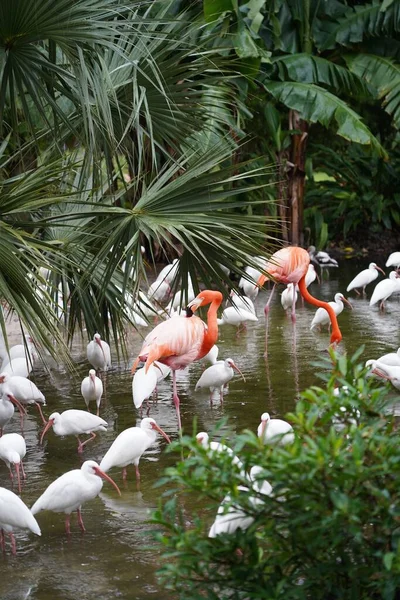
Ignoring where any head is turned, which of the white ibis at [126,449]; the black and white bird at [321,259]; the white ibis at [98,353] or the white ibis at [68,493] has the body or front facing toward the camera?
the white ibis at [98,353]

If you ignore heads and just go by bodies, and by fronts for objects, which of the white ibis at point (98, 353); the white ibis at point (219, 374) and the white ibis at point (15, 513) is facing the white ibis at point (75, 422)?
the white ibis at point (98, 353)

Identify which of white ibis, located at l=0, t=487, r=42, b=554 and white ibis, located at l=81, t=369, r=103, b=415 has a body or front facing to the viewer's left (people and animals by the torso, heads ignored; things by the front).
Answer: white ibis, located at l=0, t=487, r=42, b=554

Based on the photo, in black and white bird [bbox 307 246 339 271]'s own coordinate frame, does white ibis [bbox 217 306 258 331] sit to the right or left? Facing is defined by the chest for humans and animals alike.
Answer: on its left

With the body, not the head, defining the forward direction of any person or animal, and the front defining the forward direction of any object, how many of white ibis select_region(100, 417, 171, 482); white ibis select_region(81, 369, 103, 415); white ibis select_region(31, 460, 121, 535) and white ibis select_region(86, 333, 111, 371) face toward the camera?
2

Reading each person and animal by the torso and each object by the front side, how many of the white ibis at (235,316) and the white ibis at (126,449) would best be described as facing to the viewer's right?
1

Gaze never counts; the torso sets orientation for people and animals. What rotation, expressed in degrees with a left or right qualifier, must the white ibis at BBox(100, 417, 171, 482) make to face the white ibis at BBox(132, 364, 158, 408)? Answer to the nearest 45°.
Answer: approximately 90° to its left

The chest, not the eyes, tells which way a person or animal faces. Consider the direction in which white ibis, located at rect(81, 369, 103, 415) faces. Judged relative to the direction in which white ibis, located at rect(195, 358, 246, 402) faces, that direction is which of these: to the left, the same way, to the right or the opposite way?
to the right

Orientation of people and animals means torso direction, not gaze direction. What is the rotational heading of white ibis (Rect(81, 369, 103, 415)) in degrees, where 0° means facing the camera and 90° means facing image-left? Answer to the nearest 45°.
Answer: approximately 0°

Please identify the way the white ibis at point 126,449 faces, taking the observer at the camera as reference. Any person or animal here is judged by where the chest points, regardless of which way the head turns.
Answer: facing to the right of the viewer

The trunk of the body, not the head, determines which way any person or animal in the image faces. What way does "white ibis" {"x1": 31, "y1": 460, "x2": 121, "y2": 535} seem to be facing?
to the viewer's right

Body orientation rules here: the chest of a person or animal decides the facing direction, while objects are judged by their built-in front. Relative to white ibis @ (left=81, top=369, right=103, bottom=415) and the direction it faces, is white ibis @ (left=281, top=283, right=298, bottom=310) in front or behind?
behind

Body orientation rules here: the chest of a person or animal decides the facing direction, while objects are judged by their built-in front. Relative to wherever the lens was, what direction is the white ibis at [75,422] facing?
facing to the left of the viewer

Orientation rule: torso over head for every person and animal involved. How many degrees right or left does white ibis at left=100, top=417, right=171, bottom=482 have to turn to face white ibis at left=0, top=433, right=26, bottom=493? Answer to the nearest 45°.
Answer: approximately 180°

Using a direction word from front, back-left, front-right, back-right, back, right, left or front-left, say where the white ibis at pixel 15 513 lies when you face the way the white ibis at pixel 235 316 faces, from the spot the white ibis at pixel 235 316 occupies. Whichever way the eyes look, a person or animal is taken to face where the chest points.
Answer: left

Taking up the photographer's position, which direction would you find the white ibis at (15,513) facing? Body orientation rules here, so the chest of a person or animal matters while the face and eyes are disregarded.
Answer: facing to the left of the viewer
